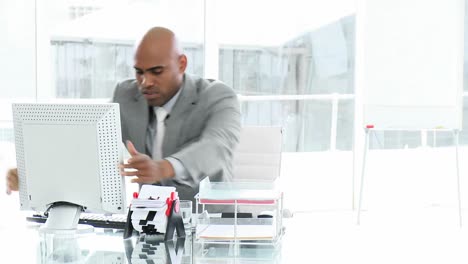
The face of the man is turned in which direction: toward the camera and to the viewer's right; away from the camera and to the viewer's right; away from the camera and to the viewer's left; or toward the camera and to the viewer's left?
toward the camera and to the viewer's left

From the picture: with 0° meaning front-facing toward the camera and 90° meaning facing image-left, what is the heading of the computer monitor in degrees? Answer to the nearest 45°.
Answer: approximately 225°

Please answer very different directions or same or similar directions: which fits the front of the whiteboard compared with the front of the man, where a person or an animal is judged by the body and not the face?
same or similar directions

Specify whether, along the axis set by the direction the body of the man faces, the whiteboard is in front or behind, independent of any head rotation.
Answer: behind

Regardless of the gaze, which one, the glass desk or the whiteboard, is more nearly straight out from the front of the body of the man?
the glass desk

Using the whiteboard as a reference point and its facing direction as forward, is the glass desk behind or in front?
in front

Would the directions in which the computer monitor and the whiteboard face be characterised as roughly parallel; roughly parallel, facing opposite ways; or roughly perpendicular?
roughly parallel, facing opposite ways

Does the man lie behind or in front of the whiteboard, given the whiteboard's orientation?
in front

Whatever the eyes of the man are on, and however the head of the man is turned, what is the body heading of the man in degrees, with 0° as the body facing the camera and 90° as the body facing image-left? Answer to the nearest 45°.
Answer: approximately 45°

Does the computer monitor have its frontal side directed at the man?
yes

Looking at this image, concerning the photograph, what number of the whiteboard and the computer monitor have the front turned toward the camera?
1

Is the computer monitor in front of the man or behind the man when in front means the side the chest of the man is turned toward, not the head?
in front

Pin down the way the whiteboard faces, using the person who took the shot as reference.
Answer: facing the viewer

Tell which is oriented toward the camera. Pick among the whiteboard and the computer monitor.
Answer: the whiteboard

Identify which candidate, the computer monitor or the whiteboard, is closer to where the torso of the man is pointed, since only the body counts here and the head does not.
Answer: the computer monitor

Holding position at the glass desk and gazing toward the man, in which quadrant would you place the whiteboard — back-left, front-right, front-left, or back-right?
front-right
